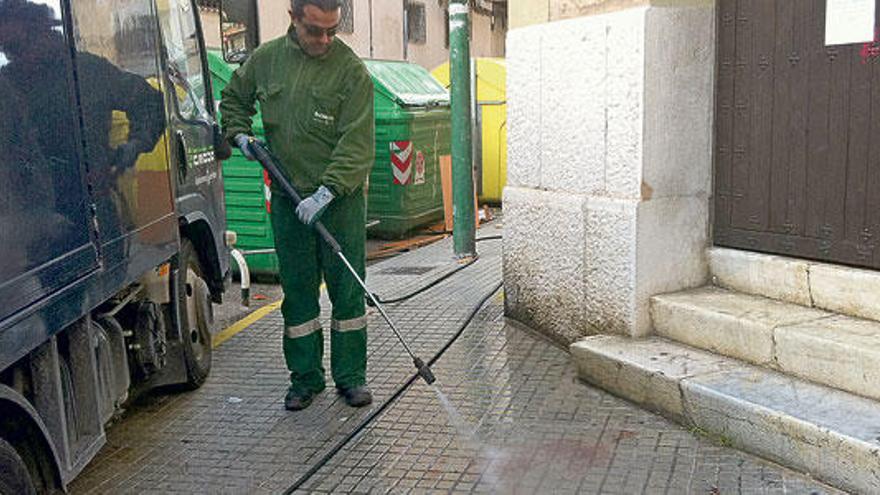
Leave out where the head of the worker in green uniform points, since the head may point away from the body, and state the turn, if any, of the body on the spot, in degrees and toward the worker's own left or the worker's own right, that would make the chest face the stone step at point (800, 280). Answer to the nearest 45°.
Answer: approximately 90° to the worker's own left

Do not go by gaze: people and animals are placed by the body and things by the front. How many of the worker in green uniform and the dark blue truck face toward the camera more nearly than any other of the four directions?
1

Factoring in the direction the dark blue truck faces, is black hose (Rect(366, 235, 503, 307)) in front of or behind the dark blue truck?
in front

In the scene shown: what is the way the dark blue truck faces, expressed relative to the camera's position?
facing away from the viewer and to the right of the viewer

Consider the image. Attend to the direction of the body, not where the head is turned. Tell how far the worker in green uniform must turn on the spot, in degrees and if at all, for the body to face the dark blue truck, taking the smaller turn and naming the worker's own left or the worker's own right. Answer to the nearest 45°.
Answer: approximately 45° to the worker's own right

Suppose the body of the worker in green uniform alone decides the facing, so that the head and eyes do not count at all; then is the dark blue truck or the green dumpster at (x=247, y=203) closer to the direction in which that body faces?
the dark blue truck

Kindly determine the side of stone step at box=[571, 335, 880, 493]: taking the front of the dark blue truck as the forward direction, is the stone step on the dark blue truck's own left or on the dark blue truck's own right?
on the dark blue truck's own right

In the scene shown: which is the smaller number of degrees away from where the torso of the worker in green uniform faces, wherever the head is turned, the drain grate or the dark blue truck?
the dark blue truck

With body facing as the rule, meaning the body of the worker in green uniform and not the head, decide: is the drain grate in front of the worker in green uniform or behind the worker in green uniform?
behind

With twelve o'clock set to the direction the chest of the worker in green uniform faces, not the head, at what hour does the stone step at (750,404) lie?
The stone step is roughly at 10 o'clock from the worker in green uniform.
